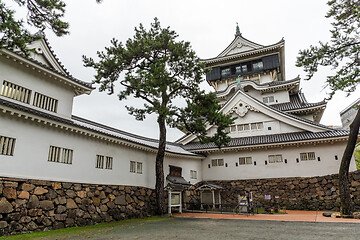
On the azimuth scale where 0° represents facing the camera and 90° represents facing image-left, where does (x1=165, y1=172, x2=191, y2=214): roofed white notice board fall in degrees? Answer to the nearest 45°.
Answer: approximately 0°
